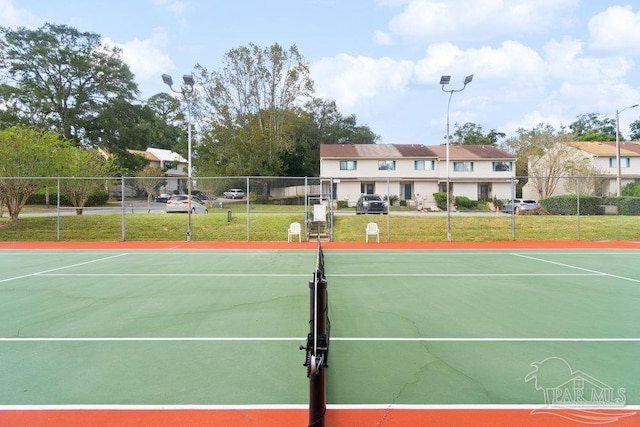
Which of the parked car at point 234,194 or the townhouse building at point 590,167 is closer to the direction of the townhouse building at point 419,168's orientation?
the parked car

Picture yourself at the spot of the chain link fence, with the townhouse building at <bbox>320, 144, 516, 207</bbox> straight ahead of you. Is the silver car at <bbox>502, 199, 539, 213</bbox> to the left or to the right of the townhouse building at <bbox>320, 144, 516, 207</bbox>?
right

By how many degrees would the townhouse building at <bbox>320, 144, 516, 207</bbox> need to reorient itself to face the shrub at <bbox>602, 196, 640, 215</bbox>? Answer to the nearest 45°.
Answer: approximately 45° to its left

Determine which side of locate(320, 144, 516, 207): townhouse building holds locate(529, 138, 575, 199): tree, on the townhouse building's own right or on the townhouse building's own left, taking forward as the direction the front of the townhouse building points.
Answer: on the townhouse building's own left

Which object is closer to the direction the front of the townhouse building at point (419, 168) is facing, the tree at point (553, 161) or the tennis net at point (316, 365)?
the tennis net

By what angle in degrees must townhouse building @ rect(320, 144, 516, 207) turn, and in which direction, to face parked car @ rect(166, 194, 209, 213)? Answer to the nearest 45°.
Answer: approximately 45° to its right

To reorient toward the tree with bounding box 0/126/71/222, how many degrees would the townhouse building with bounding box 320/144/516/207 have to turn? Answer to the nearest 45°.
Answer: approximately 45° to its right

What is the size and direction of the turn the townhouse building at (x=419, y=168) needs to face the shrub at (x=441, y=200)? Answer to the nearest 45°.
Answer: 0° — it already faces it

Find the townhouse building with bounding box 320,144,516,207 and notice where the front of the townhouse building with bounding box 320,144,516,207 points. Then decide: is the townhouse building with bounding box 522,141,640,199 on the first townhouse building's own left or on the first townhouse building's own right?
on the first townhouse building's own left

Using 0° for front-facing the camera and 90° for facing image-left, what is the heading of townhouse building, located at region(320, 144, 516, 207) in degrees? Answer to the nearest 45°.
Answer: approximately 0°
